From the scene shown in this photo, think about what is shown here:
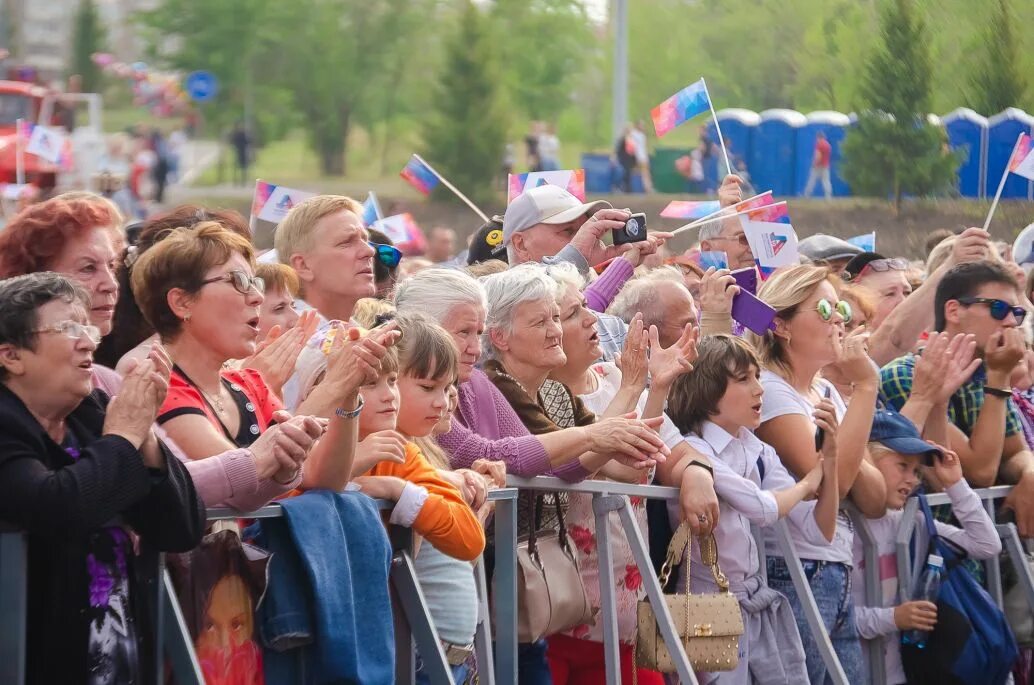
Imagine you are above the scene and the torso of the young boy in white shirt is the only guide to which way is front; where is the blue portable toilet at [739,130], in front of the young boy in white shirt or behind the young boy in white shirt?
behind

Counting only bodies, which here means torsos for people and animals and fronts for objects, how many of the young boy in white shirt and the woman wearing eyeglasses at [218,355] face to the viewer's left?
0

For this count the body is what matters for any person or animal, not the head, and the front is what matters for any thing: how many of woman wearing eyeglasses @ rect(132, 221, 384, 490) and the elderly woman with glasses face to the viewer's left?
0

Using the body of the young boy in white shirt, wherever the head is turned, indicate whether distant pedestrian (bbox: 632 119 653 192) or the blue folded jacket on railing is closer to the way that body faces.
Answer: the blue folded jacket on railing

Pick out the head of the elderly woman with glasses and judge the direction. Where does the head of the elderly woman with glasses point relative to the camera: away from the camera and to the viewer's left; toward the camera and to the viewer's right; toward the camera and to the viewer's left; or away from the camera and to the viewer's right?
toward the camera and to the viewer's right

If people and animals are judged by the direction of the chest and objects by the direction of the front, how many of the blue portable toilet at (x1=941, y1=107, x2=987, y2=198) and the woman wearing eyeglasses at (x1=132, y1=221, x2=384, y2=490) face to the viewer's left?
0

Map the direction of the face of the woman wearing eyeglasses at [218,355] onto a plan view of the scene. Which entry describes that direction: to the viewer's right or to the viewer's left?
to the viewer's right

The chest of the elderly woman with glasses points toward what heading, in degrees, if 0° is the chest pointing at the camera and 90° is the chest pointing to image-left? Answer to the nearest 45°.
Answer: approximately 315°

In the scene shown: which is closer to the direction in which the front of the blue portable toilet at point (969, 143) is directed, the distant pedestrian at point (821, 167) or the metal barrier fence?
the metal barrier fence
